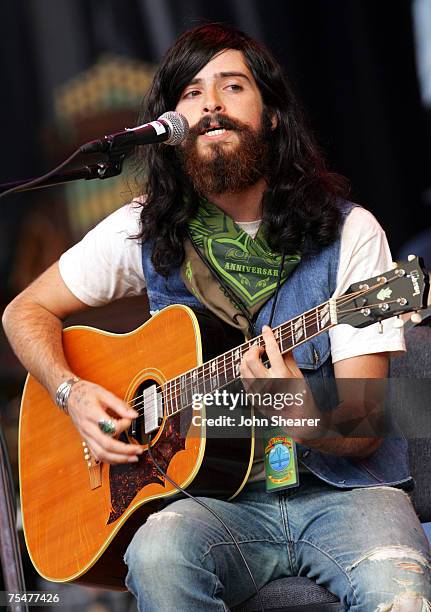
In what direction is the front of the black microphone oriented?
to the viewer's right

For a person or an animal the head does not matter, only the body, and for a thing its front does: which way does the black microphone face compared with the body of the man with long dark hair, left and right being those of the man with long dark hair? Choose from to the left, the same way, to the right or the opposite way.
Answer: to the left

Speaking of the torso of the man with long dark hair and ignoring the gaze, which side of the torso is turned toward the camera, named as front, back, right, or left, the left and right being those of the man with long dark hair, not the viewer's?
front
